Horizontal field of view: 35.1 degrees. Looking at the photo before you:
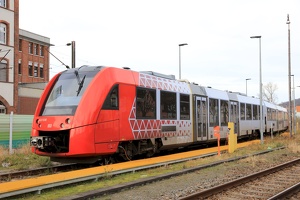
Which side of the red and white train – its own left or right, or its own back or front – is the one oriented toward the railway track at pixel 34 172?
front

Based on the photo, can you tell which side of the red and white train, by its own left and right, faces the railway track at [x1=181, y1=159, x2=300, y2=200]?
left

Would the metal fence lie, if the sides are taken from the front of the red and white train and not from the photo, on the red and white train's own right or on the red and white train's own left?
on the red and white train's own right

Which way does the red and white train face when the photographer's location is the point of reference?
facing the viewer and to the left of the viewer

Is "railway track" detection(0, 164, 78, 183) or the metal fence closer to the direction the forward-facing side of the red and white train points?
the railway track
